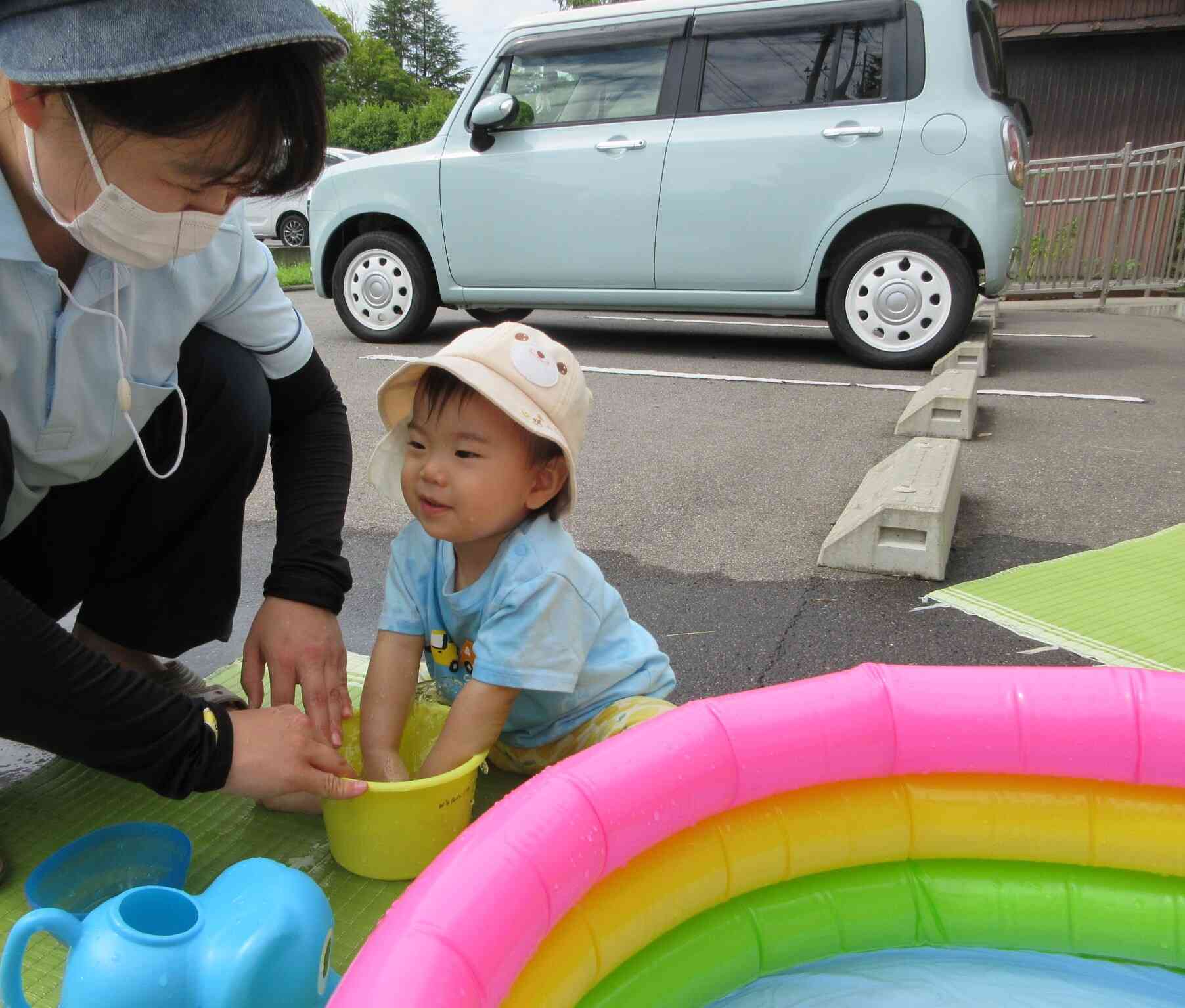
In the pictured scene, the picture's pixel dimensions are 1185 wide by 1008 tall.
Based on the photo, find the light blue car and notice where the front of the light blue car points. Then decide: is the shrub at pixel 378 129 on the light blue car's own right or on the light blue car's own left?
on the light blue car's own right

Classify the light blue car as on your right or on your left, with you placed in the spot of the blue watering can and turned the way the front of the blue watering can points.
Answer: on your left

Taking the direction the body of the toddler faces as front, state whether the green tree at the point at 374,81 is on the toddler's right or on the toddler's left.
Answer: on the toddler's right

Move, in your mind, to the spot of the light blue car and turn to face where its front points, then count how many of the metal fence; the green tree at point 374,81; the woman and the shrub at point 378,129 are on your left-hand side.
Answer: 1

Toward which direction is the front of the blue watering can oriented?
to the viewer's right

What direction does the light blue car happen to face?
to the viewer's left

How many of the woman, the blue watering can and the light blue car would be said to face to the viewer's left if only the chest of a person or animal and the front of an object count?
1

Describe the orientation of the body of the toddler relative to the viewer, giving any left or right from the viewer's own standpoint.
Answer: facing the viewer and to the left of the viewer

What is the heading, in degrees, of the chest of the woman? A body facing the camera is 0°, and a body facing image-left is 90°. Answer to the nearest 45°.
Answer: approximately 315°

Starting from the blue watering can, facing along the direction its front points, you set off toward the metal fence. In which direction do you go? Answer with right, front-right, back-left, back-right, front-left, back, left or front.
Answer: front-left

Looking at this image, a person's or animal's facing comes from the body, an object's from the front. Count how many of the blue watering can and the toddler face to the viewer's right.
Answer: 1
